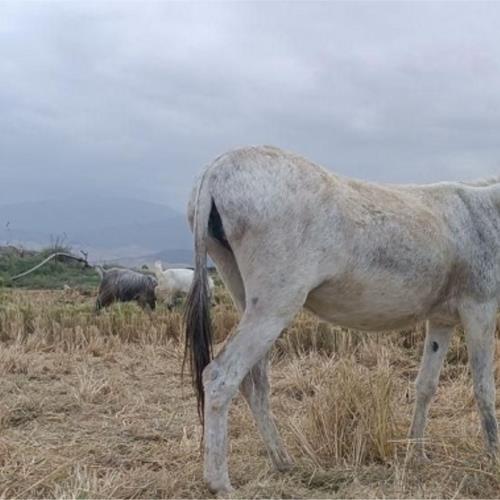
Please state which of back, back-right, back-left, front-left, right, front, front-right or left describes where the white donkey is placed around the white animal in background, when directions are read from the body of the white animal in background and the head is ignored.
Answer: left
